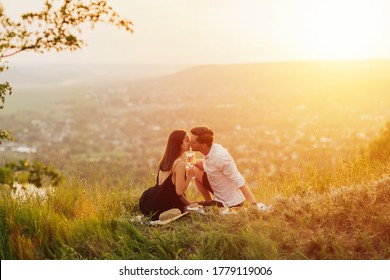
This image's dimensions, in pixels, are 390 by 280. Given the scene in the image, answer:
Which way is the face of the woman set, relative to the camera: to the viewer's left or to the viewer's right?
to the viewer's right

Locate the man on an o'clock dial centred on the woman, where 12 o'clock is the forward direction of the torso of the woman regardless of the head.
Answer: The man is roughly at 1 o'clock from the woman.

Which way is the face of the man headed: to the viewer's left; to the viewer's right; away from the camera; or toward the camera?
to the viewer's left

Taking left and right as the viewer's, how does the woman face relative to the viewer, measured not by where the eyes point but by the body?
facing away from the viewer and to the right of the viewer
